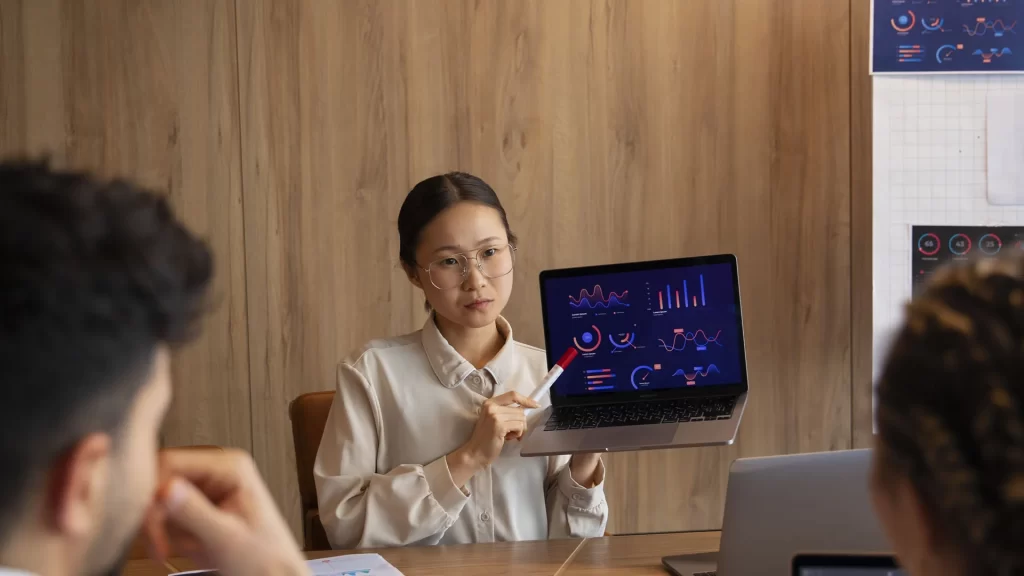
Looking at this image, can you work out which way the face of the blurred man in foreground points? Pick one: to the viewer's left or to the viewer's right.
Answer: to the viewer's right

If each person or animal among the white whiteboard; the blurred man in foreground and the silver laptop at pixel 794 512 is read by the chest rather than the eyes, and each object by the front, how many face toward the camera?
1

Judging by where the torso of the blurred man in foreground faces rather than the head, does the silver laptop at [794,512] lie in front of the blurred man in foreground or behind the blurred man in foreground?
in front

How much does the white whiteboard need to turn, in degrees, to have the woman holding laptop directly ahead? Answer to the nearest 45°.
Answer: approximately 45° to its right

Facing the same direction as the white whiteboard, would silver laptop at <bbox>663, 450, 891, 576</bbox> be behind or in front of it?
in front

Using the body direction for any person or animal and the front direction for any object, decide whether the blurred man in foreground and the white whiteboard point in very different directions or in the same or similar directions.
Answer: very different directions

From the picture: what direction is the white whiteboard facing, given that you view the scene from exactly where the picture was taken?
facing the viewer

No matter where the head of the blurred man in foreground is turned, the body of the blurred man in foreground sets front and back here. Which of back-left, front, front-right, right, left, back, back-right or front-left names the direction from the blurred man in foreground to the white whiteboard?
front

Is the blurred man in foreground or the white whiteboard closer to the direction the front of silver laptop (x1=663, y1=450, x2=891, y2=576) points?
the white whiteboard

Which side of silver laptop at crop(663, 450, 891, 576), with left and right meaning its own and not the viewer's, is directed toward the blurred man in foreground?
left

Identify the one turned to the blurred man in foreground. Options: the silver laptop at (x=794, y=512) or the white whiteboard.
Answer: the white whiteboard

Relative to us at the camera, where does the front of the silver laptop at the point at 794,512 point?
facing away from the viewer and to the left of the viewer

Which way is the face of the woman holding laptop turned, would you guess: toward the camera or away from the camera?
toward the camera

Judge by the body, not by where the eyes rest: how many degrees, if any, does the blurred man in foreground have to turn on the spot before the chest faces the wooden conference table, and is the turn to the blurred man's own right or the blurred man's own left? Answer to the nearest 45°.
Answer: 0° — they already face it

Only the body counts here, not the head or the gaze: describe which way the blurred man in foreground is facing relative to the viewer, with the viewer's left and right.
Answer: facing away from the viewer and to the right of the viewer

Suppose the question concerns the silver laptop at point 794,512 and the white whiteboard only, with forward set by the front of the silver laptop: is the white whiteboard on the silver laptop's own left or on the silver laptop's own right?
on the silver laptop's own right
